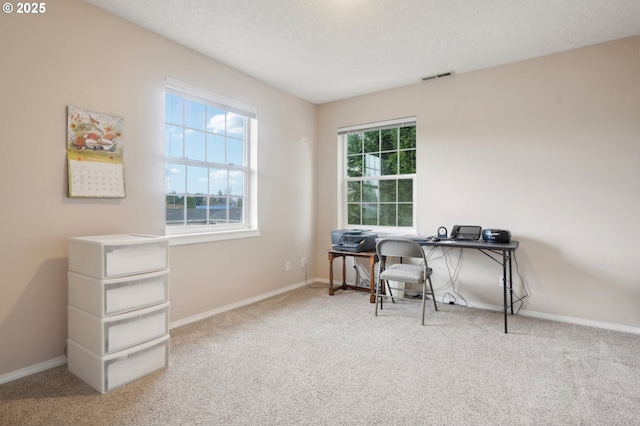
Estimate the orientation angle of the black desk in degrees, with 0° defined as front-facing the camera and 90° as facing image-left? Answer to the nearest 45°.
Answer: approximately 0°

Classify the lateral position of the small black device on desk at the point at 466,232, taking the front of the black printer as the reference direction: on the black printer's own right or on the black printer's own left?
on the black printer's own left

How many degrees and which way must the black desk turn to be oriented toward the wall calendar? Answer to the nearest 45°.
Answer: approximately 45° to its right

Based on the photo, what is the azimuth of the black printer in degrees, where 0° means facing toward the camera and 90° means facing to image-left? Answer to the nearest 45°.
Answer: approximately 45°

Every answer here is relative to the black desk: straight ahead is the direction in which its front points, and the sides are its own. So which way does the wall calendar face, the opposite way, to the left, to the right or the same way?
to the left

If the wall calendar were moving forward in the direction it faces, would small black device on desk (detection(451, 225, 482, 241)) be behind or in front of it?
in front

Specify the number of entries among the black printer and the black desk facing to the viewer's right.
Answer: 0

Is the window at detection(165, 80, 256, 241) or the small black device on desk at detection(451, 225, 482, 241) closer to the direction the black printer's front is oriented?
the window

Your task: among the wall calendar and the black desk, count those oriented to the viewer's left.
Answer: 0

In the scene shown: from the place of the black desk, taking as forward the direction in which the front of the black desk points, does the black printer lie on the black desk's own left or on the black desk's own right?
on the black desk's own right
